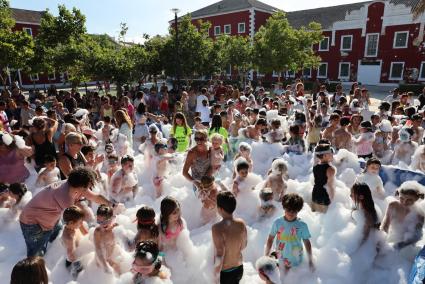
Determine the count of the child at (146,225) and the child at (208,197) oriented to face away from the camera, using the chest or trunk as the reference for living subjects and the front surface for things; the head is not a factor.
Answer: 1

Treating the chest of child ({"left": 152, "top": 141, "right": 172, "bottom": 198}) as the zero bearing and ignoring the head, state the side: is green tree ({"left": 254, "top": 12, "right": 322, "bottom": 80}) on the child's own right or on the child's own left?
on the child's own left

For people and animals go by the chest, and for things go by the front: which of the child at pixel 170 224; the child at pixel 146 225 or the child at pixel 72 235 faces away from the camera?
the child at pixel 146 225

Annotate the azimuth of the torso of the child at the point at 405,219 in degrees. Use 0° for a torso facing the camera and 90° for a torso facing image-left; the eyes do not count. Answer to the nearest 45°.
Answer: approximately 0°

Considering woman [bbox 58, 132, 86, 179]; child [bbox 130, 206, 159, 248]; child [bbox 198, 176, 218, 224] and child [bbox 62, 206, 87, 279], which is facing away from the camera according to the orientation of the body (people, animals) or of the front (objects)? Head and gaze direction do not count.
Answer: child [bbox 130, 206, 159, 248]

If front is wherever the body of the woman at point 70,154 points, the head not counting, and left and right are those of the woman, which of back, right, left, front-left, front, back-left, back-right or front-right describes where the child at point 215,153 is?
front-left

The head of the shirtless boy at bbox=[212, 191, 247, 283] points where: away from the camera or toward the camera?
away from the camera

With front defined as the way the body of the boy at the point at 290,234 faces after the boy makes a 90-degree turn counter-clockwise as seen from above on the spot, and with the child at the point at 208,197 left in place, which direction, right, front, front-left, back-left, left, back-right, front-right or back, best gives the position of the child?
back-left

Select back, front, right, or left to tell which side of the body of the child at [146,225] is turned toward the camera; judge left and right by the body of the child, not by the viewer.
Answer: back

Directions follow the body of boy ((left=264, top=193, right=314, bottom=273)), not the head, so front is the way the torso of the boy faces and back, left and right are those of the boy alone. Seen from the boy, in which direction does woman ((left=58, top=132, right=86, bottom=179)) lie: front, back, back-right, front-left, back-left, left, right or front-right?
right

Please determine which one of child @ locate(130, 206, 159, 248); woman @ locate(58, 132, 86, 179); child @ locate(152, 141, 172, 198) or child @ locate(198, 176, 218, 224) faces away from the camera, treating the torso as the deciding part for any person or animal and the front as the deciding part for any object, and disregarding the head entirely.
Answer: child @ locate(130, 206, 159, 248)

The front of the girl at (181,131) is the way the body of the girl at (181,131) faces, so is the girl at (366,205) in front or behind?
in front
